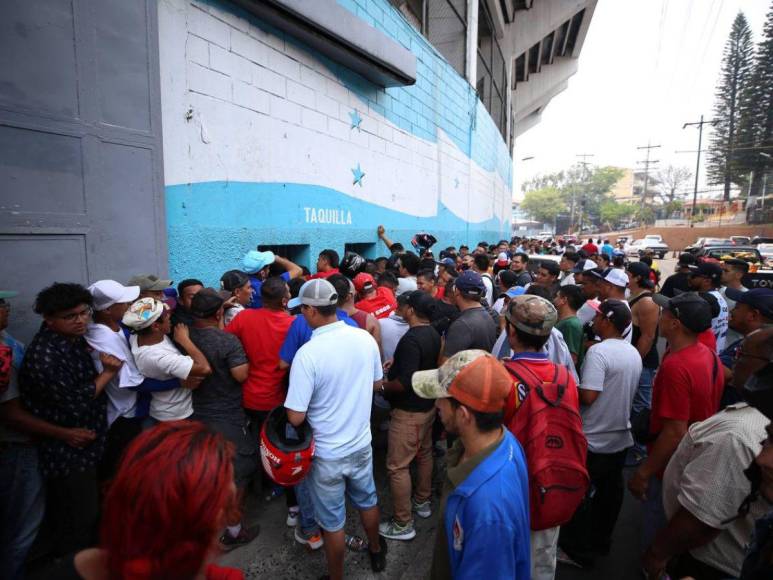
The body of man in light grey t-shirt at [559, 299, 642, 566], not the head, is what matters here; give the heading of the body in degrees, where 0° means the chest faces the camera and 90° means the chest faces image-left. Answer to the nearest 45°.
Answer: approximately 135°

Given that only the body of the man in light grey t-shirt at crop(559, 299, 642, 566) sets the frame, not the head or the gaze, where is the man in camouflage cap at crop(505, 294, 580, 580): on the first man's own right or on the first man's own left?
on the first man's own left

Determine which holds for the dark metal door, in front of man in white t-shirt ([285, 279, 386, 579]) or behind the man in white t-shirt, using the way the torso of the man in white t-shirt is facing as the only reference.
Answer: in front

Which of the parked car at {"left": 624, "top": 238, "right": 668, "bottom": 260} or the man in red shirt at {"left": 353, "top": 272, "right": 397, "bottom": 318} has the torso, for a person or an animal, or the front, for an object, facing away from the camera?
the man in red shirt

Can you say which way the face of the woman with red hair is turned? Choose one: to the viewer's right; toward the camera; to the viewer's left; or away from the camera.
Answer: away from the camera

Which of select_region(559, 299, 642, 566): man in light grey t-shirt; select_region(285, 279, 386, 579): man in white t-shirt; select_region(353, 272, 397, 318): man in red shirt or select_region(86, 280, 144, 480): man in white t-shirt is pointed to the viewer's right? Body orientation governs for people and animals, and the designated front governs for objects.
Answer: select_region(86, 280, 144, 480): man in white t-shirt

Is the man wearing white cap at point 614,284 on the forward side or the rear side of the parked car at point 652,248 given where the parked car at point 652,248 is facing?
on the forward side

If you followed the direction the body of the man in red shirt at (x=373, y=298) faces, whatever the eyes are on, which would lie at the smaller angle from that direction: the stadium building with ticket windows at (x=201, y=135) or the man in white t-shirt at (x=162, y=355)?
the stadium building with ticket windows

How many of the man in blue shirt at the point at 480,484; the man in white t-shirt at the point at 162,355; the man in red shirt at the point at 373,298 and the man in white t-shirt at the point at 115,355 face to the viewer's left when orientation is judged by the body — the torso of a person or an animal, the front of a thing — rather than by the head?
1
